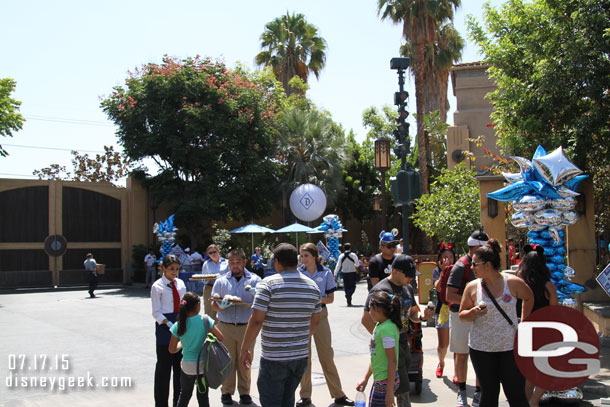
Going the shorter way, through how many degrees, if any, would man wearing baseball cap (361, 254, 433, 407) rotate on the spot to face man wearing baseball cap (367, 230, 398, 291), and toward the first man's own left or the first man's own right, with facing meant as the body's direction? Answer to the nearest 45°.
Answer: approximately 135° to the first man's own left

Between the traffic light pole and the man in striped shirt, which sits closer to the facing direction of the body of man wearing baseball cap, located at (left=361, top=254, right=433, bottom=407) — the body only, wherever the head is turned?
the man in striped shirt

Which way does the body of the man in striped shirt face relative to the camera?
away from the camera

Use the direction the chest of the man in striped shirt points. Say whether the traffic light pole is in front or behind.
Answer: in front

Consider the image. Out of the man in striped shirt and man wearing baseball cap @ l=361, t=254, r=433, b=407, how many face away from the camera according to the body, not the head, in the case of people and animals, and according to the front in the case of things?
1

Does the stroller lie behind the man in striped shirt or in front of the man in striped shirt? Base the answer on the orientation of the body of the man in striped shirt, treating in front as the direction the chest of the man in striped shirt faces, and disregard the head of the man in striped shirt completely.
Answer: in front

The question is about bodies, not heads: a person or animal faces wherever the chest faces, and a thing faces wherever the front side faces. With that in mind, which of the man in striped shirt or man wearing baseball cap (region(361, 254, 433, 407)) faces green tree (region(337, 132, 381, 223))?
the man in striped shirt

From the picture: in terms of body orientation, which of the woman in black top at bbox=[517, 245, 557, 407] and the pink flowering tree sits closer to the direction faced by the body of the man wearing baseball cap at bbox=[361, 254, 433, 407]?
the woman in black top

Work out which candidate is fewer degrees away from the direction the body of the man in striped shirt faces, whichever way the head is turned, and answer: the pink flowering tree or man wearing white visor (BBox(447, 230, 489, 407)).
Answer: the pink flowering tree

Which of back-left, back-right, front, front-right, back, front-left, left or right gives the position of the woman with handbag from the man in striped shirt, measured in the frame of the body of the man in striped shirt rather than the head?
right

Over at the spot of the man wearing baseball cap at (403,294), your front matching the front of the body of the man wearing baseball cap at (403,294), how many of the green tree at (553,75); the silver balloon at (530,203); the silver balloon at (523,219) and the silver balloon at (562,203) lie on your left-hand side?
4

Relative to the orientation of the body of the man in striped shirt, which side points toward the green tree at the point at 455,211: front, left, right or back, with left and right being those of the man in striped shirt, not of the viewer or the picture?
front

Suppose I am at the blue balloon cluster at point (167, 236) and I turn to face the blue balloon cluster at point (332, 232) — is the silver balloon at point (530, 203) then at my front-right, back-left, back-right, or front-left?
front-right

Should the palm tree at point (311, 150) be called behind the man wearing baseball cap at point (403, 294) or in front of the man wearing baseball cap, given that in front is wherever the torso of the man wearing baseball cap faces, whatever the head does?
behind
